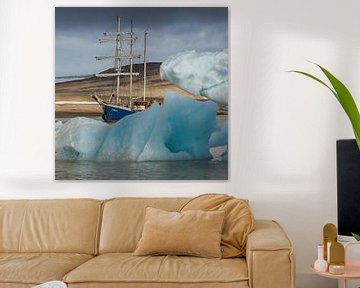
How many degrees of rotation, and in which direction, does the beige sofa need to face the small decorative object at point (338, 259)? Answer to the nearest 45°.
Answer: approximately 90° to its left

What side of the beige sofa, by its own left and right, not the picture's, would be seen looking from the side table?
left

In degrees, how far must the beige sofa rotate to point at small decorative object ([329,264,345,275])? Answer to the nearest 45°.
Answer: approximately 90° to its left

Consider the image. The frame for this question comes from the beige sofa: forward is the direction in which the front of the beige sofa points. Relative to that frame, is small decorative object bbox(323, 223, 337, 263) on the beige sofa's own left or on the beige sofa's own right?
on the beige sofa's own left

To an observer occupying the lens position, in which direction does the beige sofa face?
facing the viewer
